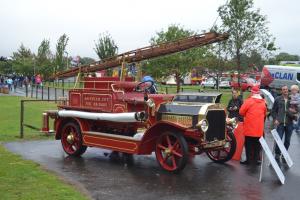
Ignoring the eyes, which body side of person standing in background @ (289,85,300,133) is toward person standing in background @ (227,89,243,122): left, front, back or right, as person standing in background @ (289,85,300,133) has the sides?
right

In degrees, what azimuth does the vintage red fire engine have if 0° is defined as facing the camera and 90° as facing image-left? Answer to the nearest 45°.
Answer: approximately 315°

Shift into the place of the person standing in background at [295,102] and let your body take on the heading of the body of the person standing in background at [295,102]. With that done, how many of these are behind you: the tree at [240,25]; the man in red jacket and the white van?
2

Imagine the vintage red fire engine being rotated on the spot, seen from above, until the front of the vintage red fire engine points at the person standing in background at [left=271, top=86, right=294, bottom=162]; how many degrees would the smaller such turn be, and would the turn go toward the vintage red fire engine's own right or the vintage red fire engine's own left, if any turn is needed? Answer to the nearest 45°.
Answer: approximately 45° to the vintage red fire engine's own left

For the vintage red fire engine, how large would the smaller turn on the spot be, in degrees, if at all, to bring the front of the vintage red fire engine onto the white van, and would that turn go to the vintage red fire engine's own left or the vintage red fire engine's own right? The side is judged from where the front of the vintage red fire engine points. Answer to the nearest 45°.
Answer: approximately 90° to the vintage red fire engine's own left

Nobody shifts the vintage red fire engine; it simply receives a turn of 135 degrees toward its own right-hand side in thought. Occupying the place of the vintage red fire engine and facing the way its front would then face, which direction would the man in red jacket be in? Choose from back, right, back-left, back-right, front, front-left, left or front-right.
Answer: back

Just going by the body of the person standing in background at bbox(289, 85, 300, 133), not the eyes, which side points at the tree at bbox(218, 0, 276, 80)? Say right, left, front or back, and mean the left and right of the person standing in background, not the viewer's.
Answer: back

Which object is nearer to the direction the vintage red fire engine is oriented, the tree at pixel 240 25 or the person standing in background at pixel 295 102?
the person standing in background

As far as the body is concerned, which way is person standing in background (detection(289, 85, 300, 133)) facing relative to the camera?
toward the camera

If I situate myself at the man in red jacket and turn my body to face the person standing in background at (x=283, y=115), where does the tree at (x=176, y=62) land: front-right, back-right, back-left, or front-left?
front-left

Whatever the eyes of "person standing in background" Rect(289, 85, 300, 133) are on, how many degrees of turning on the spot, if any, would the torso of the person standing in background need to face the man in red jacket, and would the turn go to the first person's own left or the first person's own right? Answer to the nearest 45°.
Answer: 0° — they already face them

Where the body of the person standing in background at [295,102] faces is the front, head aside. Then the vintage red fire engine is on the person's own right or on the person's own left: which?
on the person's own right

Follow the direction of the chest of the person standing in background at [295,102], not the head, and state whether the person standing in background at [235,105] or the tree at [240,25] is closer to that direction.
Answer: the person standing in background

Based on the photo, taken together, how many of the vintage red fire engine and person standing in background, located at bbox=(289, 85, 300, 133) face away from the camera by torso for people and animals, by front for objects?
0

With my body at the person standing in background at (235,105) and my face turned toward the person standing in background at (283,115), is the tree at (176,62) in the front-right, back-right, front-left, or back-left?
back-left

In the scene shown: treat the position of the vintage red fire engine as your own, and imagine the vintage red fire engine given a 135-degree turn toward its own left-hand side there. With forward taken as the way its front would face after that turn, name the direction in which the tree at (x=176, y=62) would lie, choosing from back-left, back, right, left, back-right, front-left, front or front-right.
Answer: front
